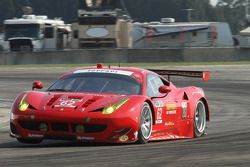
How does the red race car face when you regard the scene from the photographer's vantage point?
facing the viewer and to the left of the viewer

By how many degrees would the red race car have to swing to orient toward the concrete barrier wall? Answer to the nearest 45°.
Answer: approximately 135° to its right
